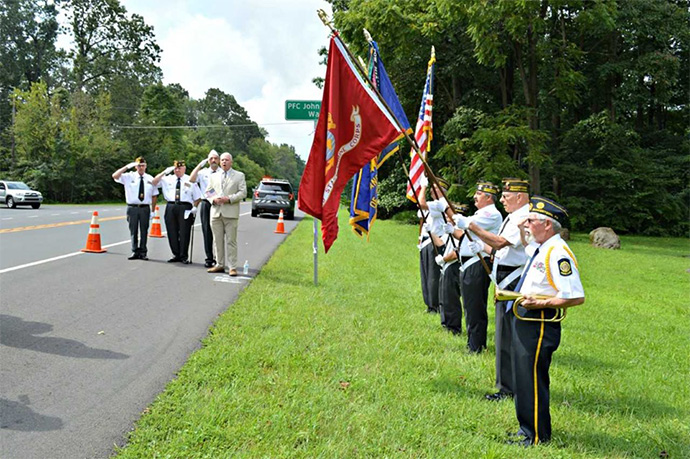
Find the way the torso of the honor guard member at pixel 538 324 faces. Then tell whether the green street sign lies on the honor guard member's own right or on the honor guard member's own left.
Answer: on the honor guard member's own right

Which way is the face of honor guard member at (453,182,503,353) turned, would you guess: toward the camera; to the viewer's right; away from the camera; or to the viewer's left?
to the viewer's left

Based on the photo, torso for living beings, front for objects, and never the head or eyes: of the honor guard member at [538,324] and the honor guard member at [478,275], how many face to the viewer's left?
2

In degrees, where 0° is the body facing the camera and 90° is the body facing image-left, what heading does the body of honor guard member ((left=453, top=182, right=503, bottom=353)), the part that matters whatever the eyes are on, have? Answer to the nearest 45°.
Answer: approximately 90°

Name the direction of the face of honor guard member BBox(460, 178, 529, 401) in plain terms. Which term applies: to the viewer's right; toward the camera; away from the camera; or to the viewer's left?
to the viewer's left

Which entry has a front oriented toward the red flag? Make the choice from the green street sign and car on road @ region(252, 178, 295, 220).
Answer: the green street sign

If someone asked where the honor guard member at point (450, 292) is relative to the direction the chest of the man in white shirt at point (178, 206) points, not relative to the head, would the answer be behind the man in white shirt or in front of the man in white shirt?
in front

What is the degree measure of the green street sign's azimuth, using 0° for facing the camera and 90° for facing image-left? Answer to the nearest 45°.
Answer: approximately 0°

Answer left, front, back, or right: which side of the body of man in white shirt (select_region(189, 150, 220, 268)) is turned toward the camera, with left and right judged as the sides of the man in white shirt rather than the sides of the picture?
front

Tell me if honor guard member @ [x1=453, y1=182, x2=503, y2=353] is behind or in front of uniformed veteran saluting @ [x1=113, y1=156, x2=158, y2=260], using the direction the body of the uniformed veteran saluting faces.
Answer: in front

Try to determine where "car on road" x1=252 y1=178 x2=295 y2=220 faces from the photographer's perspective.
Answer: facing away from the viewer

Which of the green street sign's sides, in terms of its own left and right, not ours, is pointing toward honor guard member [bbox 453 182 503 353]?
front

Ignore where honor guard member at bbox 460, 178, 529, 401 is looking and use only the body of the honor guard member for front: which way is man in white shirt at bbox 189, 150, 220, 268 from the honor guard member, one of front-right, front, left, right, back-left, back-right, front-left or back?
front-right

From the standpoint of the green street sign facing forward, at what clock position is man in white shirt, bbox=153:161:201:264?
The man in white shirt is roughly at 4 o'clock from the green street sign.
